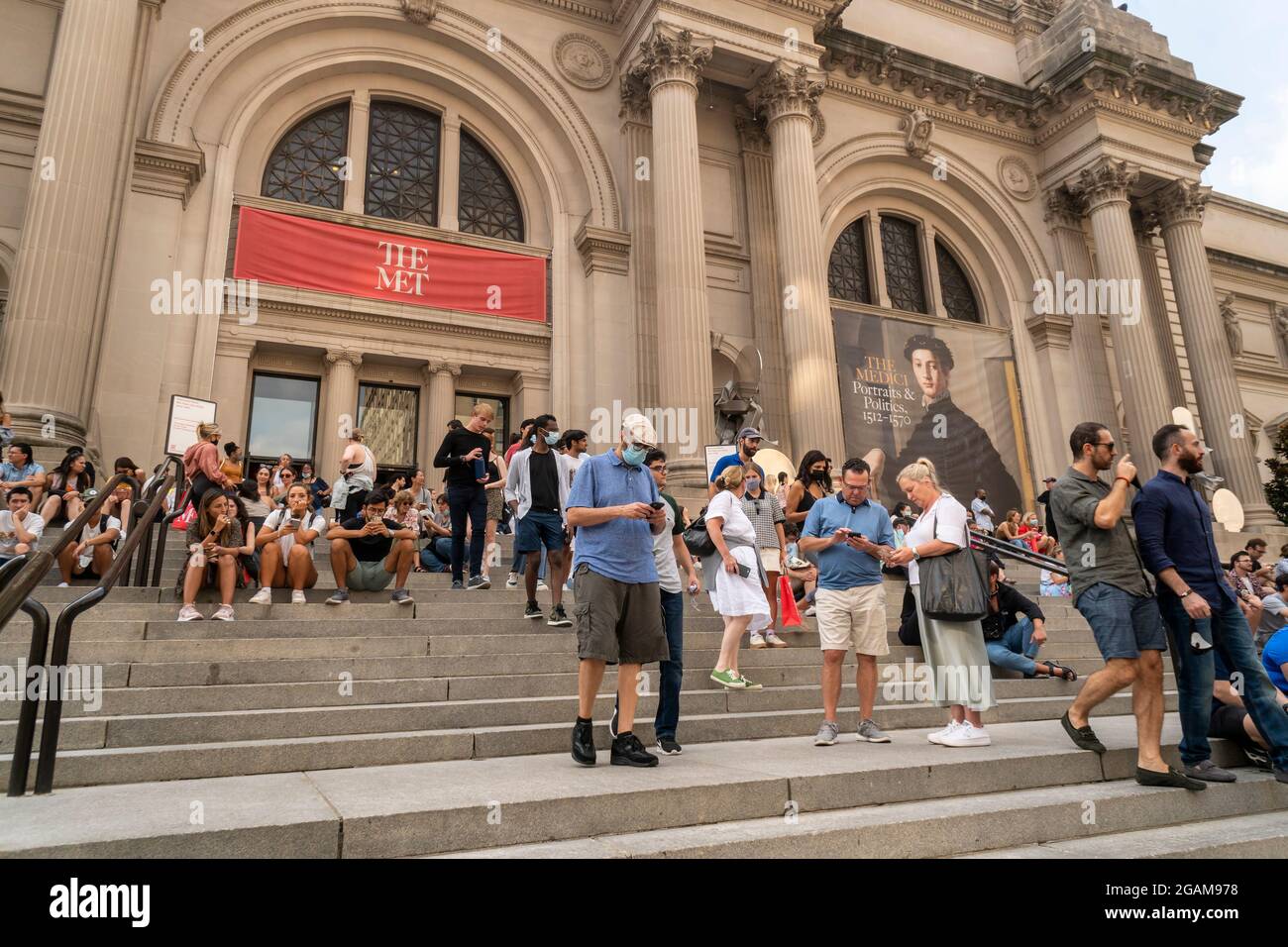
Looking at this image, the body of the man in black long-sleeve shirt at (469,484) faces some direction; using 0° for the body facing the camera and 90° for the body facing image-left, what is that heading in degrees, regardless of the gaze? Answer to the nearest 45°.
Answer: approximately 315°

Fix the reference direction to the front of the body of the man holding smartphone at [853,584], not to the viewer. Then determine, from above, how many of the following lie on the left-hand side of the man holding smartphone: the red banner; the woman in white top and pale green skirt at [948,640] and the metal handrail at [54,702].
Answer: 1

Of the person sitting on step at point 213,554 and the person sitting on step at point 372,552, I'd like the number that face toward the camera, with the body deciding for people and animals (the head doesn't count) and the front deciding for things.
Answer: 2

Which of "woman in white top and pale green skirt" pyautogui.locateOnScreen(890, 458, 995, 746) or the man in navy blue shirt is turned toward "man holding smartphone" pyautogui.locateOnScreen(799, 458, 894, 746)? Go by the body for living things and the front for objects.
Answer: the woman in white top and pale green skirt

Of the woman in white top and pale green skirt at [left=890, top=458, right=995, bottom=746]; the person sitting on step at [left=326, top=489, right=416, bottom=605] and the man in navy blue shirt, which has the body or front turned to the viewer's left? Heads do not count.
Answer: the woman in white top and pale green skirt
